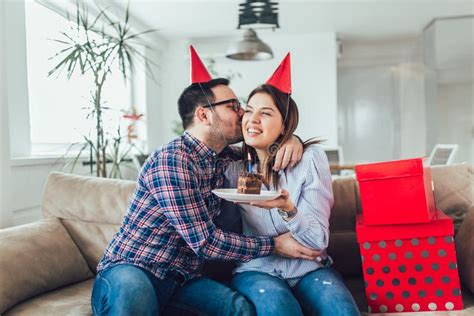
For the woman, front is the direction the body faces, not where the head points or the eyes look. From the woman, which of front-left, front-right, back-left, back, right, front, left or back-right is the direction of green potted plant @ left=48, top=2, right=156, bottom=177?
right

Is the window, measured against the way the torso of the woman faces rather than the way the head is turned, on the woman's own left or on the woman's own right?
on the woman's own right

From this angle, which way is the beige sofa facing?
toward the camera

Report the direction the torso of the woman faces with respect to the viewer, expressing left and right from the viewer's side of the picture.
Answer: facing the viewer and to the left of the viewer

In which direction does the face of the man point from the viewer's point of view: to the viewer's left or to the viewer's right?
to the viewer's right

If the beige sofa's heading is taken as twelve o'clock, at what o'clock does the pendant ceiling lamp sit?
The pendant ceiling lamp is roughly at 7 o'clock from the beige sofa.

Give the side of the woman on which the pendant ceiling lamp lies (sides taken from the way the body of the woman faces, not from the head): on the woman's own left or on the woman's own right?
on the woman's own right

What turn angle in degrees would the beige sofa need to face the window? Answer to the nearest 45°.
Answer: approximately 135° to its right
